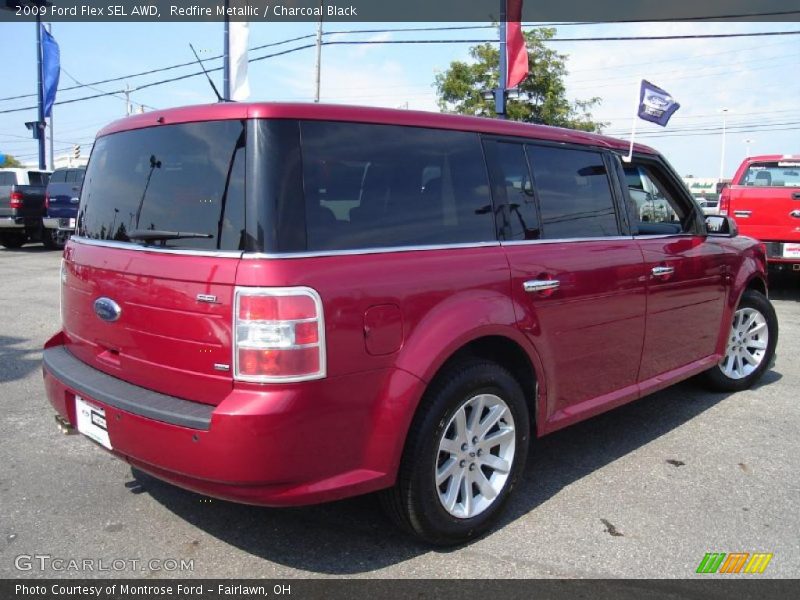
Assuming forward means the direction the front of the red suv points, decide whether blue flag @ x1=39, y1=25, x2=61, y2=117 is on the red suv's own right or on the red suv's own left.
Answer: on the red suv's own left

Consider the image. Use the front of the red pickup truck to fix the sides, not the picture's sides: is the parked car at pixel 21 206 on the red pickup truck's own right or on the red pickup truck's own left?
on the red pickup truck's own left

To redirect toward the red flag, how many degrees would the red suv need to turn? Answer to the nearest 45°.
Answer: approximately 45° to its left

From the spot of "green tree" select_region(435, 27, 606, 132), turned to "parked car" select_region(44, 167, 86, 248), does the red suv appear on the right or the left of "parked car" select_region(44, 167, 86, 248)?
left

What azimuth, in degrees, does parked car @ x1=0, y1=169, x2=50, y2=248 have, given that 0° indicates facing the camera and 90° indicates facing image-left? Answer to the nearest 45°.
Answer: approximately 225°

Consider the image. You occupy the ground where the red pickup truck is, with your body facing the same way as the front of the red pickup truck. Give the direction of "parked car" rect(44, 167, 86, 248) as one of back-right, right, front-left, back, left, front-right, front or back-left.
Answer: left

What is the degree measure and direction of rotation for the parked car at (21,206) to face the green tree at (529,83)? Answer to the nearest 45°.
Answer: approximately 45° to its right

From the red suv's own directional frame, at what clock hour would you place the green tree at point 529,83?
The green tree is roughly at 11 o'clock from the red suv.

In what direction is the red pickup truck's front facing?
away from the camera

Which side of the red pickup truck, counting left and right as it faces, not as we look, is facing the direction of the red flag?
left
